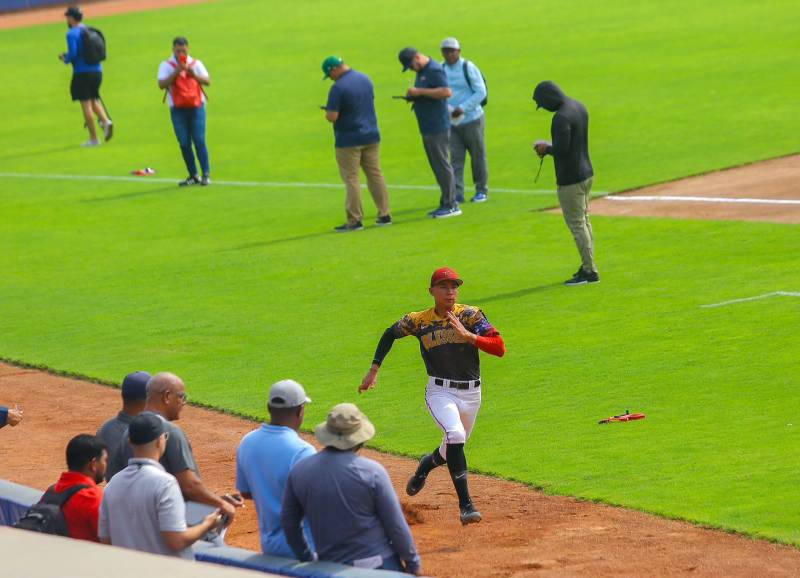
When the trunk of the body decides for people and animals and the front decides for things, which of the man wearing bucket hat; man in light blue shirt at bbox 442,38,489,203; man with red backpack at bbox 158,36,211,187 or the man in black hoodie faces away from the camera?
the man wearing bucket hat

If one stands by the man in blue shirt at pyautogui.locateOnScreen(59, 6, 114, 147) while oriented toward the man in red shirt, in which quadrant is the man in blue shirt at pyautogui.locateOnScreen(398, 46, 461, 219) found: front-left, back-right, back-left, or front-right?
front-left

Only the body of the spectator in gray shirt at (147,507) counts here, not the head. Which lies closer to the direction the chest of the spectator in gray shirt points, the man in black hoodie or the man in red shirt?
the man in black hoodie

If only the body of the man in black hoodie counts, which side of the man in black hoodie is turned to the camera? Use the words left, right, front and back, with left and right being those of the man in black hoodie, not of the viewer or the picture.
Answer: left

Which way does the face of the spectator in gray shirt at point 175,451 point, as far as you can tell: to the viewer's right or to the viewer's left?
to the viewer's right

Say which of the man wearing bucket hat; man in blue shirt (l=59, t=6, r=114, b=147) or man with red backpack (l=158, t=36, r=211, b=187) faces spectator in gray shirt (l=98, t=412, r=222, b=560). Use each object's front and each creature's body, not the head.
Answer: the man with red backpack

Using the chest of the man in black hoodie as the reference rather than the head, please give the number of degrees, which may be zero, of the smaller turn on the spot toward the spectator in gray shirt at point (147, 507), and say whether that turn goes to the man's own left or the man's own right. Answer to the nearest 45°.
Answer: approximately 90° to the man's own left

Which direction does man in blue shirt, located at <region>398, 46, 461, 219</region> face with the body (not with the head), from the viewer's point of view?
to the viewer's left

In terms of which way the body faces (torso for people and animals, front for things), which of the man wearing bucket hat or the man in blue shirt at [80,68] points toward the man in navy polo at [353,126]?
the man wearing bucket hat

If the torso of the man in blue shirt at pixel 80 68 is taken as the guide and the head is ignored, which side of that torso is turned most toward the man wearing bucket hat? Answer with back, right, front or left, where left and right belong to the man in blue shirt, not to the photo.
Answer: left

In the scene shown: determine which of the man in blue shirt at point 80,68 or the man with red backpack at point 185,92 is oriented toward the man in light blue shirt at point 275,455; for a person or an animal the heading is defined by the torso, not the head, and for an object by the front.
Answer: the man with red backpack

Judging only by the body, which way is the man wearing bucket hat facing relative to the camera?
away from the camera

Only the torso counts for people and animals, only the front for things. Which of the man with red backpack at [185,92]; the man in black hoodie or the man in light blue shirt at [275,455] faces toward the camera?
the man with red backpack

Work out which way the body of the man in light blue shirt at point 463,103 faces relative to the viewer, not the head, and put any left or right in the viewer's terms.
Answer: facing the viewer and to the left of the viewer

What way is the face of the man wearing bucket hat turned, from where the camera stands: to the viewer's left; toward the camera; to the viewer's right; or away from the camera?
away from the camera

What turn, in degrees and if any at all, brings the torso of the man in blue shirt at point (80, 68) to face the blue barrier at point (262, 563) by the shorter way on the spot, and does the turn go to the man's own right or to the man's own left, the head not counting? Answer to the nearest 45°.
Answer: approximately 90° to the man's own left

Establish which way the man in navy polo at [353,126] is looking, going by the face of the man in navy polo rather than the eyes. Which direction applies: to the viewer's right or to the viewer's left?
to the viewer's left

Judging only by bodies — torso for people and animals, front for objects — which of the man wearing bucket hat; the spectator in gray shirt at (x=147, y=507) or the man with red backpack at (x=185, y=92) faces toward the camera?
the man with red backpack
